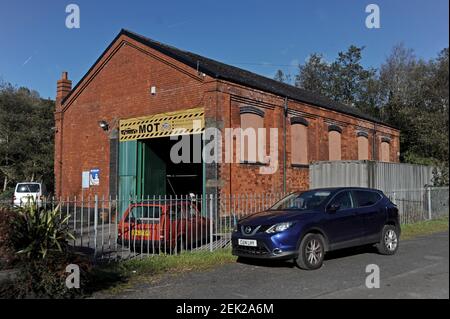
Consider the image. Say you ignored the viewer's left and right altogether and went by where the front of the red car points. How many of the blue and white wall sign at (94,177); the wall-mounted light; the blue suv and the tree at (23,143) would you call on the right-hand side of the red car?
1

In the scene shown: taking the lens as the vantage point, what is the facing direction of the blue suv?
facing the viewer and to the left of the viewer

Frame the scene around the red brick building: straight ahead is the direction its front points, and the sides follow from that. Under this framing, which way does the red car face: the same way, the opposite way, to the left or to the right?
the opposite way

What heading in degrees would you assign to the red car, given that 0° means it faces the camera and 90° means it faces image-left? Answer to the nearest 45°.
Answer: approximately 225°

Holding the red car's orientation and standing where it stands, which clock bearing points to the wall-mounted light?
The wall-mounted light is roughly at 10 o'clock from the red car.

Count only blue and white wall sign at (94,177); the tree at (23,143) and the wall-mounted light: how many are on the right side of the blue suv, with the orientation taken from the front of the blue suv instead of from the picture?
3

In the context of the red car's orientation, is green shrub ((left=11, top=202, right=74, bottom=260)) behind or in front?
behind

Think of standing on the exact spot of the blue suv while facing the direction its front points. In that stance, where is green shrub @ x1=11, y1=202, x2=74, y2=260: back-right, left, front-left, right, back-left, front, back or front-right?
front

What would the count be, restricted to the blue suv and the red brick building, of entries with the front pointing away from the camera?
0

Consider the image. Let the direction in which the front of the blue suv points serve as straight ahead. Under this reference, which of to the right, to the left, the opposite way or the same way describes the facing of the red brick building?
the same way

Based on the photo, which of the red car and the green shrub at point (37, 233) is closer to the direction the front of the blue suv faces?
the green shrub

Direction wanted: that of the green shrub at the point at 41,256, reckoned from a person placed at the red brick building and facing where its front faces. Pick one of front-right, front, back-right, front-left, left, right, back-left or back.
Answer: front-left

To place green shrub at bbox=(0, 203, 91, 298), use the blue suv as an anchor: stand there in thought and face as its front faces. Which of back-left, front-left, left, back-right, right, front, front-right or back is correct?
front
